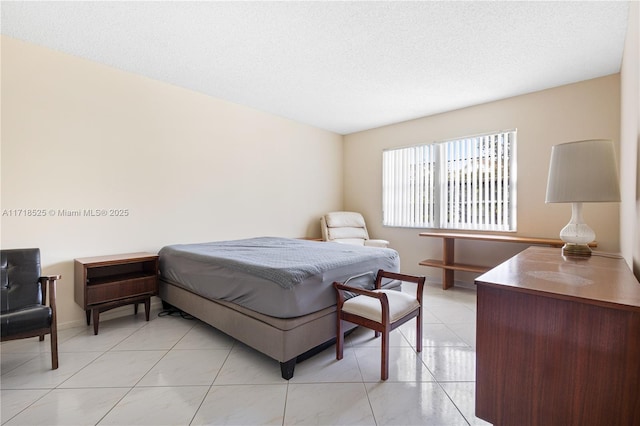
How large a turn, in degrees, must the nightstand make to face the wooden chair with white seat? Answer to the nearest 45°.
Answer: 0° — it already faces it

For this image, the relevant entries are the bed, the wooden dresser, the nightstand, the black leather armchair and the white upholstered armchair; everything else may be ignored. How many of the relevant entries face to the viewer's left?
1

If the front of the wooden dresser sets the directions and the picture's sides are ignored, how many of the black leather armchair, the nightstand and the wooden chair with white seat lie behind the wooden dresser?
0

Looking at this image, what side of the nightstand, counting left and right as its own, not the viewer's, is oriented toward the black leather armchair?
right

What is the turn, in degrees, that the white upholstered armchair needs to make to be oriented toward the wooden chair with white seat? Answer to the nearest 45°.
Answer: approximately 45° to its right

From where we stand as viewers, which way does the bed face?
facing the viewer and to the right of the viewer

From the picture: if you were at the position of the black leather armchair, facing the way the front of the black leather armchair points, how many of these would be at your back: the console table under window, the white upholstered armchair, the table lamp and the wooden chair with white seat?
0

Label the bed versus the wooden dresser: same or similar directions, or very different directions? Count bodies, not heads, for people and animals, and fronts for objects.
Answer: very different directions

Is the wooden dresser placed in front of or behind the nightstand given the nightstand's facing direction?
in front

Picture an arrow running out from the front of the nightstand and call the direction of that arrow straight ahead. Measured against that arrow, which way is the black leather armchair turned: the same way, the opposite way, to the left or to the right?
the same way

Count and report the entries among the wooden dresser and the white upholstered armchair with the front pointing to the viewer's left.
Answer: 1

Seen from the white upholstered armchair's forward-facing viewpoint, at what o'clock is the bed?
The bed is roughly at 2 o'clock from the white upholstered armchair.

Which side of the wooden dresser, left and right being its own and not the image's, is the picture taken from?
left

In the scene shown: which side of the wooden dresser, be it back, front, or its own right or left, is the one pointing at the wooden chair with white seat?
front

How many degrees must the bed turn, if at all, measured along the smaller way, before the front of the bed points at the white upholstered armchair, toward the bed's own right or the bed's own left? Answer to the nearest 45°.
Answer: approximately 90° to the bed's own left

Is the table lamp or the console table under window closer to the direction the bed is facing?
the table lamp

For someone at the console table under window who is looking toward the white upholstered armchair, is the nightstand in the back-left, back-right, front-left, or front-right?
front-left
